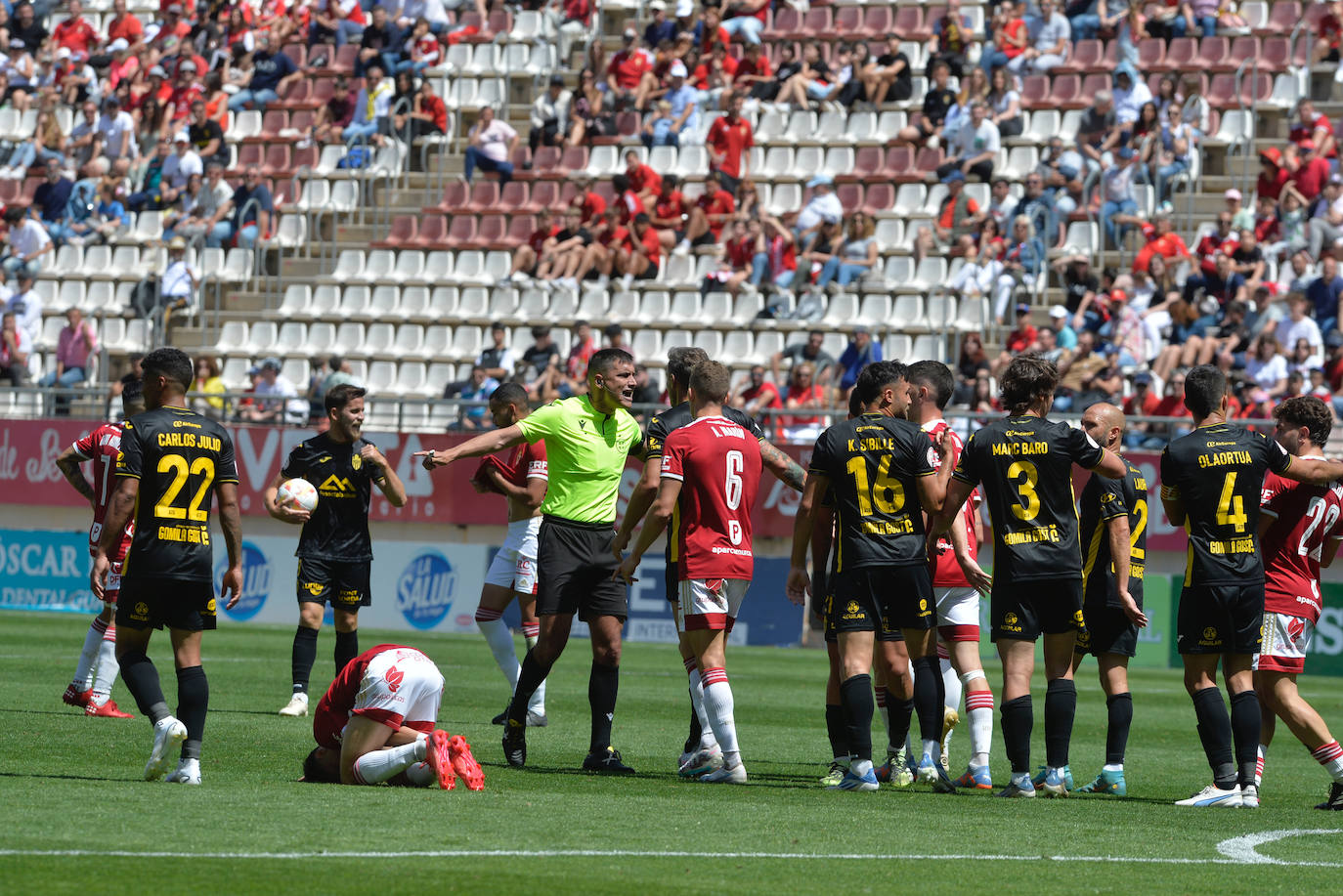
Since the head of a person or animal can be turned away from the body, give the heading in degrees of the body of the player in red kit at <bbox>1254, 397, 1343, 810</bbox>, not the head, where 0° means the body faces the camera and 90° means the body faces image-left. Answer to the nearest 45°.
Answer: approximately 135°

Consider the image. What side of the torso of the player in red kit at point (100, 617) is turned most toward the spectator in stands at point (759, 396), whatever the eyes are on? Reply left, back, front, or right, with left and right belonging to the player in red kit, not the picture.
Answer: front

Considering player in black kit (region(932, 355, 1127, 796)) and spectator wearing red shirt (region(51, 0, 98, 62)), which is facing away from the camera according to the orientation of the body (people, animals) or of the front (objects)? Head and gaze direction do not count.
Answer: the player in black kit

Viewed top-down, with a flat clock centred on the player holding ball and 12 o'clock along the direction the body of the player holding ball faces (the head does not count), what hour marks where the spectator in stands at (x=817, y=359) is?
The spectator in stands is roughly at 7 o'clock from the player holding ball.

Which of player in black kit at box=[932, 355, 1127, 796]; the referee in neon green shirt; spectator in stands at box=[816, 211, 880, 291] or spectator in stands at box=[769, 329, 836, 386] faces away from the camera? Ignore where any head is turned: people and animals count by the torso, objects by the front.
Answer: the player in black kit

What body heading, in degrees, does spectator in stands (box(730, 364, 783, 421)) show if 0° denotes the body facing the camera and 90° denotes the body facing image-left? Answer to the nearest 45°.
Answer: approximately 45°

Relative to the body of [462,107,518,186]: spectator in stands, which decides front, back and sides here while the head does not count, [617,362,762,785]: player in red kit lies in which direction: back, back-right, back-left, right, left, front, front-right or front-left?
front

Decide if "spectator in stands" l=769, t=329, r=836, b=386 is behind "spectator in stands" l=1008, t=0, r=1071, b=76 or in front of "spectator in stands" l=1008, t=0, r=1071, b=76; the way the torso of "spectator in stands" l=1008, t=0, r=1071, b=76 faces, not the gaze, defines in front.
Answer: in front

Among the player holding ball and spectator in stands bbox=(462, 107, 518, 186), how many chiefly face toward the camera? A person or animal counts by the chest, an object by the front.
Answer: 2

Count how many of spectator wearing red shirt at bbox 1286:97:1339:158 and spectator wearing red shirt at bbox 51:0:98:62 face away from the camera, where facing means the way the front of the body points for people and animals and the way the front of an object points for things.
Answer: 0

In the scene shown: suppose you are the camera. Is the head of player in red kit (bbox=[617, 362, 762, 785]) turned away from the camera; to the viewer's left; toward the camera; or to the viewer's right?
away from the camera

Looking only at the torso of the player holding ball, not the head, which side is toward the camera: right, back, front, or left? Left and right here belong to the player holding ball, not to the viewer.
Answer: front

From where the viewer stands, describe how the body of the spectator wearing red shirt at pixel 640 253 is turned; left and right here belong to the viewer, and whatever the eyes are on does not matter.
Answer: facing the viewer and to the left of the viewer

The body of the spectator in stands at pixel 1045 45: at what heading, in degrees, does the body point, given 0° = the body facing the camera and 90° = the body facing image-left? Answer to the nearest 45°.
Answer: approximately 45°

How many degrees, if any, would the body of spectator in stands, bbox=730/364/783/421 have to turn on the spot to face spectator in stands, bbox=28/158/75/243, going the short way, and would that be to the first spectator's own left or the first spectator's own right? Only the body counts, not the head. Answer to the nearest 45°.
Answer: approximately 90° to the first spectator's own right

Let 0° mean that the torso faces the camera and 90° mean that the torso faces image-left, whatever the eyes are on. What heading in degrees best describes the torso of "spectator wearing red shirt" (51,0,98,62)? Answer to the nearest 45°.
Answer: approximately 0°

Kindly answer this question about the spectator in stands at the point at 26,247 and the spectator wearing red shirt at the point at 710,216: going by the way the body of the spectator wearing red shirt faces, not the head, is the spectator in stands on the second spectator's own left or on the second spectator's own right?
on the second spectator's own right

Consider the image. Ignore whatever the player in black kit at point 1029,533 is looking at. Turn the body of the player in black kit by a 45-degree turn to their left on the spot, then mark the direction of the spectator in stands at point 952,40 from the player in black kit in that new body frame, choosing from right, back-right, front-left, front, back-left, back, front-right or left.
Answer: front-right
